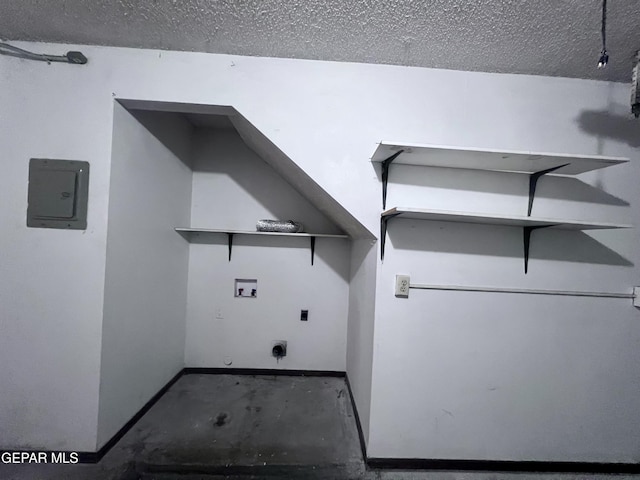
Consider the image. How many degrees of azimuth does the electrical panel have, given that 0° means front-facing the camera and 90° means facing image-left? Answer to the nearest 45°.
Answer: approximately 0°

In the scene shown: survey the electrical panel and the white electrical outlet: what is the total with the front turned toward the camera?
2

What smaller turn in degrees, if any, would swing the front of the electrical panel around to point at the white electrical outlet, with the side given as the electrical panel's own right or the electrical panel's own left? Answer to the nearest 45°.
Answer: approximately 45° to the electrical panel's own left

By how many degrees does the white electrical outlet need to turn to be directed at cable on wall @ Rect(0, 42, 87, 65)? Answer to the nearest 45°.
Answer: approximately 90° to its right

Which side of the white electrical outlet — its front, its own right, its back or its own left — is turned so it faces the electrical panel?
right

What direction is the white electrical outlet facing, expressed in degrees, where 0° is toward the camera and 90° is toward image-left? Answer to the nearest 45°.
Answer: approximately 0°

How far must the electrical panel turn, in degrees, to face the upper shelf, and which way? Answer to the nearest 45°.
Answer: approximately 45° to its left
